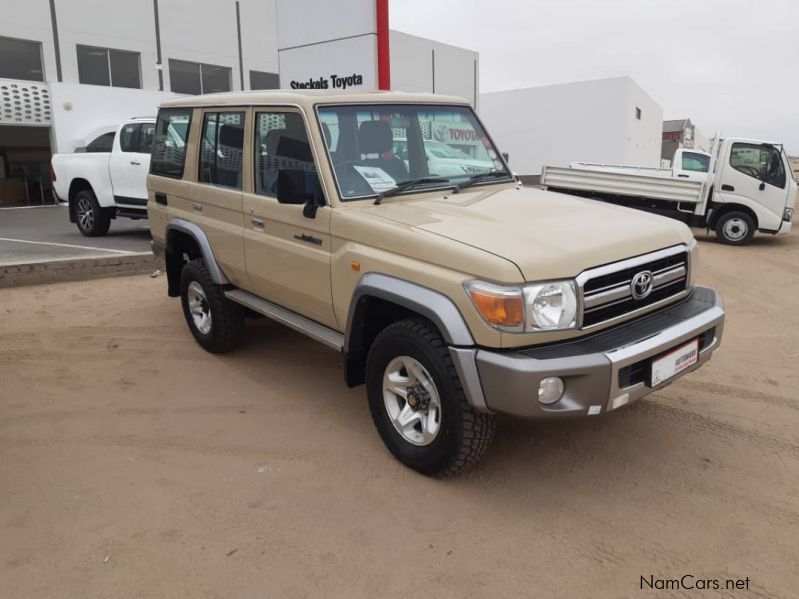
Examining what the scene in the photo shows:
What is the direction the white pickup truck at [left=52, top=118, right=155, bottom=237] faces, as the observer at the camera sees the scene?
facing the viewer and to the right of the viewer

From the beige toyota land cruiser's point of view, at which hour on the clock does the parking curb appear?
The parking curb is roughly at 6 o'clock from the beige toyota land cruiser.

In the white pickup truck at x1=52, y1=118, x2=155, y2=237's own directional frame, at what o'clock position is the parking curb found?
The parking curb is roughly at 2 o'clock from the white pickup truck.

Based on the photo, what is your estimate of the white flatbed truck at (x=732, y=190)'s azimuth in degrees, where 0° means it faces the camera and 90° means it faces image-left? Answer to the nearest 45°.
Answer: approximately 270°

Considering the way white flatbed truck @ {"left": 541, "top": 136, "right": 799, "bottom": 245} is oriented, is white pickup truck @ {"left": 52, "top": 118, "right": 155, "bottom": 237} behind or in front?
behind

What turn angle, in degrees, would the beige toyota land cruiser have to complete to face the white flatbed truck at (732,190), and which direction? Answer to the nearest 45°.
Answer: approximately 90° to its left

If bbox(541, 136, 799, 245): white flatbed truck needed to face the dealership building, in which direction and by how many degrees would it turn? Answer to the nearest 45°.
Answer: approximately 180°

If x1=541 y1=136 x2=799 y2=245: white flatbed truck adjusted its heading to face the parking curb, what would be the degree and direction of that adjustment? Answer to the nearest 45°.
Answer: approximately 135° to its right

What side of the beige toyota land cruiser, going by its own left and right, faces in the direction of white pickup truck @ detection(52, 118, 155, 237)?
back

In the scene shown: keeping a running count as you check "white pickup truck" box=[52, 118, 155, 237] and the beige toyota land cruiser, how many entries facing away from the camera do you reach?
0
